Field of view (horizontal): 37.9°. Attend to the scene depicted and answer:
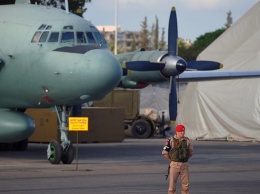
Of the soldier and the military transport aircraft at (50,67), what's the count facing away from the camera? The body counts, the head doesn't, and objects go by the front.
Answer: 0

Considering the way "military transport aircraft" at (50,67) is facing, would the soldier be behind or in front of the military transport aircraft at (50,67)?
in front

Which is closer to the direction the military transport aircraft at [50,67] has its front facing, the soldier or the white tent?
the soldier

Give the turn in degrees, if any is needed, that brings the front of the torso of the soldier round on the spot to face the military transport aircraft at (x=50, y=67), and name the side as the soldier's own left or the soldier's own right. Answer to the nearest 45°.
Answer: approximately 135° to the soldier's own right

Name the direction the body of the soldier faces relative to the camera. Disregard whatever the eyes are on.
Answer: toward the camera

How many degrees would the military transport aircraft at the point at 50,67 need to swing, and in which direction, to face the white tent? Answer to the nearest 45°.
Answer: approximately 90° to its left

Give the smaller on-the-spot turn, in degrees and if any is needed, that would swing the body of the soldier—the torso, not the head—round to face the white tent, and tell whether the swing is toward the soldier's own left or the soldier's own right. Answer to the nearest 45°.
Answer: approximately 180°
